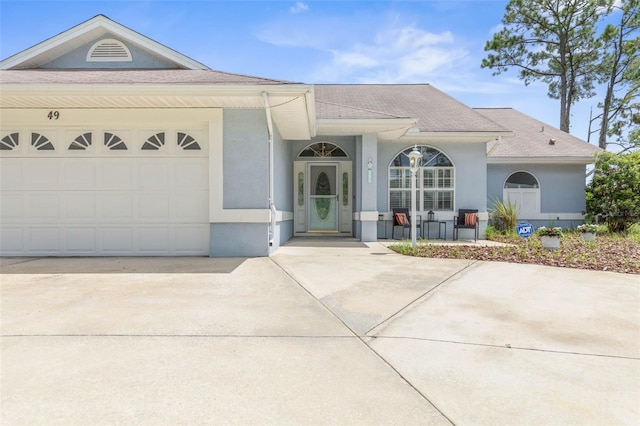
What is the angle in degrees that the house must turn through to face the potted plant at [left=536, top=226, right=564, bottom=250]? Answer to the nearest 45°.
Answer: approximately 90° to its left

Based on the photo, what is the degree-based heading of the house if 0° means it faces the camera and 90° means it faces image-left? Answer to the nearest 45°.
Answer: approximately 0°

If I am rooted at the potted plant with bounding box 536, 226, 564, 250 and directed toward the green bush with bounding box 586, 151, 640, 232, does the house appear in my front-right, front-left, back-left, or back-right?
back-left

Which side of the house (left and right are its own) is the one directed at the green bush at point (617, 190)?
left

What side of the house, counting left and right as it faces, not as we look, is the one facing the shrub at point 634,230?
left

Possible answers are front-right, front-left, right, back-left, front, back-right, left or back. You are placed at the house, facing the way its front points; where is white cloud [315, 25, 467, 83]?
back-left
